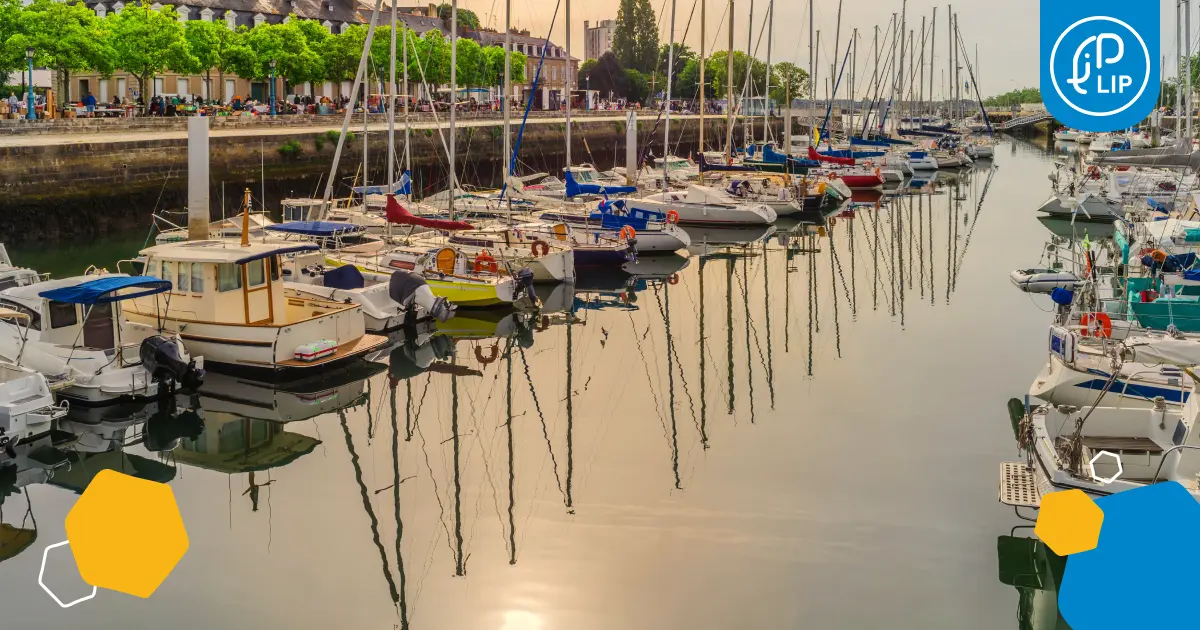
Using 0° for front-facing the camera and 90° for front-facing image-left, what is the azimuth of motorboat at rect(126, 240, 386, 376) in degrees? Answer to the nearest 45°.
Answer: approximately 135°

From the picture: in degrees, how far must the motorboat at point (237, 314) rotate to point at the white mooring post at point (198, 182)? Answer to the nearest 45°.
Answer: approximately 45° to its right

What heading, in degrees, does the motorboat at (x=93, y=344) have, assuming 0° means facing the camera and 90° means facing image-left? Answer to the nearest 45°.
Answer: approximately 135°

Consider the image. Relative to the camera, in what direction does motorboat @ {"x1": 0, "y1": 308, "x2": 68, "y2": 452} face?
facing away from the viewer and to the left of the viewer

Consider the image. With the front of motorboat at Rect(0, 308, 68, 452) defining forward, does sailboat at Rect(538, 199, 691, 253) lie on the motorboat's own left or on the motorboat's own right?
on the motorboat's own right

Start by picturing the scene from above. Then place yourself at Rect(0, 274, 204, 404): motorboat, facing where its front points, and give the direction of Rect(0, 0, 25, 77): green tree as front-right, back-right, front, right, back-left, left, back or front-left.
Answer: front-right

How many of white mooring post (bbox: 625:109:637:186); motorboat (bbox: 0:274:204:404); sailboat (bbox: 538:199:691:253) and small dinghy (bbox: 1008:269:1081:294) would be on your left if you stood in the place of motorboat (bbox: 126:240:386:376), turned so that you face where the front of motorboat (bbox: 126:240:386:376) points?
1

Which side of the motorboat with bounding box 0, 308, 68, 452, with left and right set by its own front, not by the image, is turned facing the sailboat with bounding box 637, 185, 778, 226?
right

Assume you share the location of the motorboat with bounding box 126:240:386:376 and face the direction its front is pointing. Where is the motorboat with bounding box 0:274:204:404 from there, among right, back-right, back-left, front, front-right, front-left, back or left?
left
